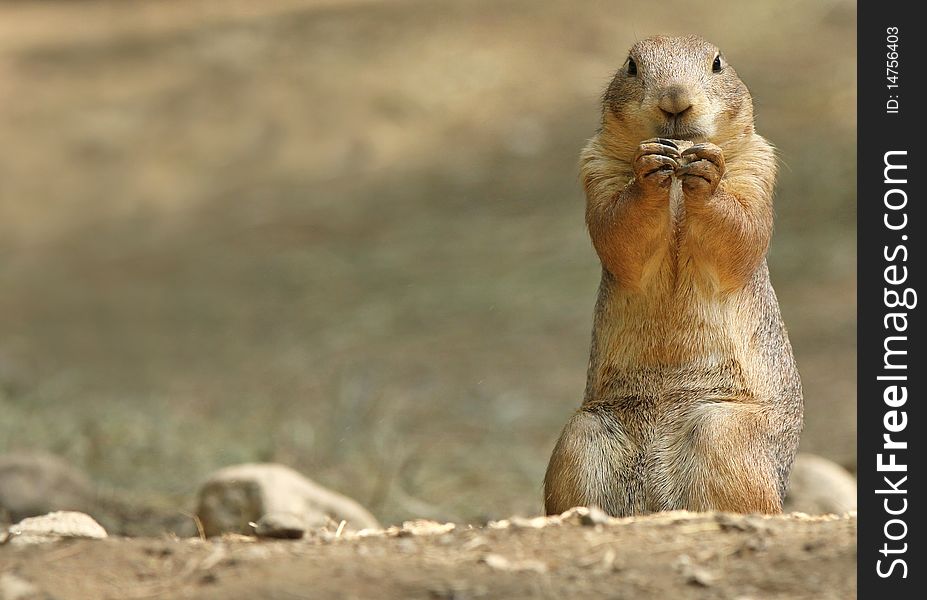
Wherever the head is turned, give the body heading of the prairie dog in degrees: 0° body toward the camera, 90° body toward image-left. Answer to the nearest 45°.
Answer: approximately 0°

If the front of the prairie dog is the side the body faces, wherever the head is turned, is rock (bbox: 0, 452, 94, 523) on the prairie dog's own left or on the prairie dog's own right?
on the prairie dog's own right

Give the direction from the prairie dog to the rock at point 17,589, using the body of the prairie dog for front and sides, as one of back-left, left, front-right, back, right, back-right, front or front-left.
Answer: front-right

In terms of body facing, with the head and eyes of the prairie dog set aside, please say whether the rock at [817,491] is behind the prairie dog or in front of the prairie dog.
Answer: behind

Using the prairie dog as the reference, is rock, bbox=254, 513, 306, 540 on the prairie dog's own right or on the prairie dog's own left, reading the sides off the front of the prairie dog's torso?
on the prairie dog's own right

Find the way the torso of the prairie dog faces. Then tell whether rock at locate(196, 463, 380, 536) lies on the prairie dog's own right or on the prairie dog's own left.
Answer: on the prairie dog's own right

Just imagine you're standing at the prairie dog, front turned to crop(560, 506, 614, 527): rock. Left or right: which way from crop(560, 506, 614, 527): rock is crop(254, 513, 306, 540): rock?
right
